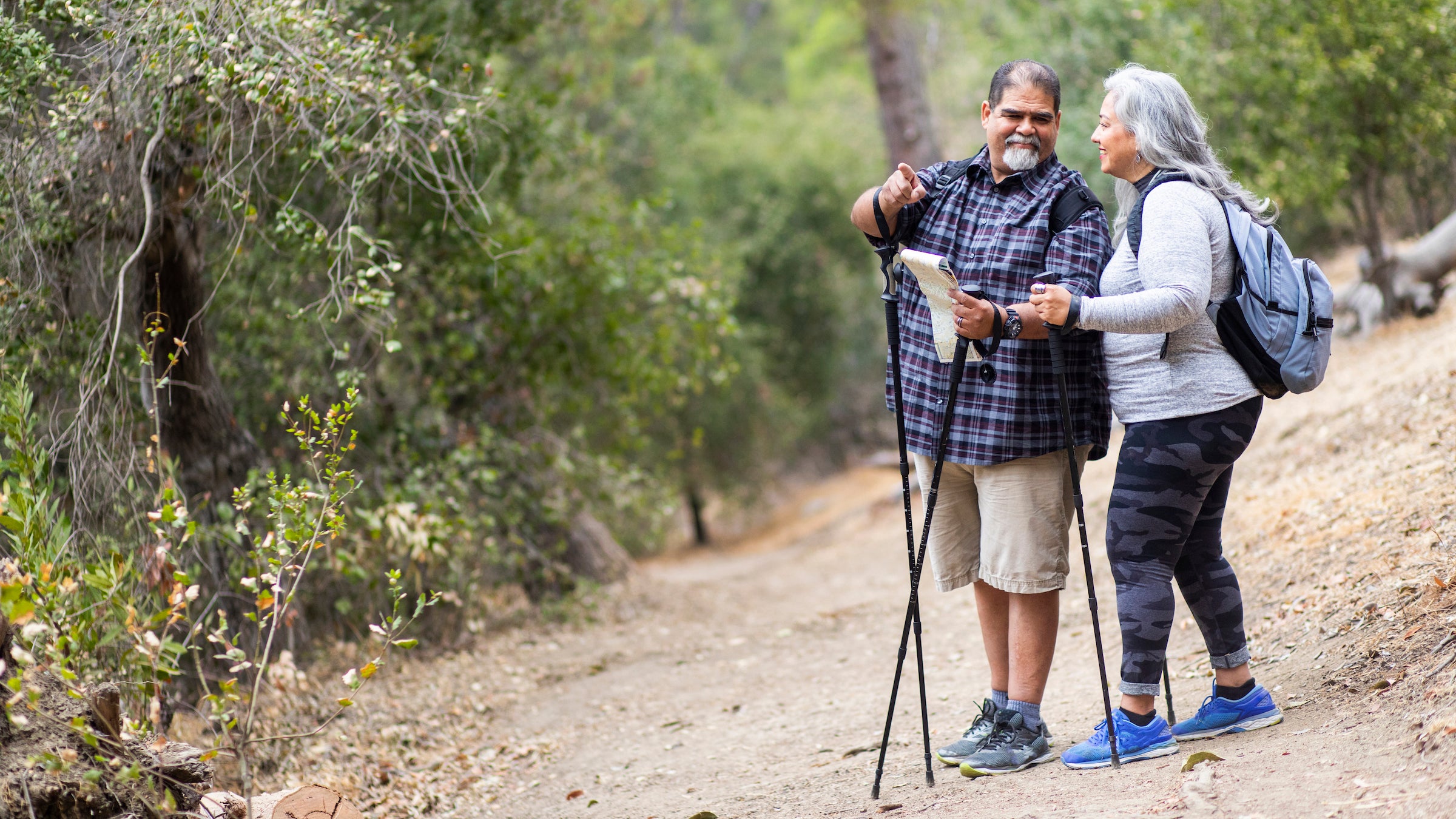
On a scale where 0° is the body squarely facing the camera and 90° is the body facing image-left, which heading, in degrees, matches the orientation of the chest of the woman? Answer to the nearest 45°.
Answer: approximately 90°

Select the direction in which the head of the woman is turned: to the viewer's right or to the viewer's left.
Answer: to the viewer's left

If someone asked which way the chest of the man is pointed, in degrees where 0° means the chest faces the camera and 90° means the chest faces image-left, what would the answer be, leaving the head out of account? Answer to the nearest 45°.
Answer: approximately 45°

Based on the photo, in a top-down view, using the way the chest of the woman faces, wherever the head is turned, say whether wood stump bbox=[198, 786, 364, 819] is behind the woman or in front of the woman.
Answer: in front

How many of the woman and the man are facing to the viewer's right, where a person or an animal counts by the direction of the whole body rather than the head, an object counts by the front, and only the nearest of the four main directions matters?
0
